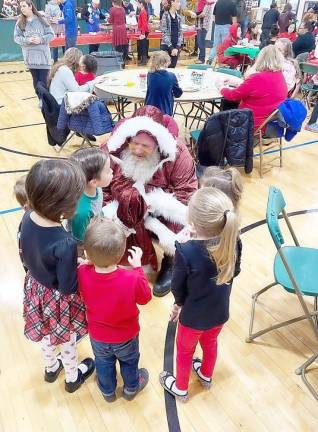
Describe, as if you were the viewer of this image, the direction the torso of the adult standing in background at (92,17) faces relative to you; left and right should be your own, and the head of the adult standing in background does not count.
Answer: facing the viewer

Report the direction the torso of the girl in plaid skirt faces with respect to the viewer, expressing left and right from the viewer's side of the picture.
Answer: facing away from the viewer and to the right of the viewer

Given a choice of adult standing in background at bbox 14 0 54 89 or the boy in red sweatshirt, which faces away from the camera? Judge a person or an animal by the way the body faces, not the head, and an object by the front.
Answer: the boy in red sweatshirt

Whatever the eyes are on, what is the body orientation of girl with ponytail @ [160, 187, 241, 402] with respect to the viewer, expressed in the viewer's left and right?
facing away from the viewer and to the left of the viewer

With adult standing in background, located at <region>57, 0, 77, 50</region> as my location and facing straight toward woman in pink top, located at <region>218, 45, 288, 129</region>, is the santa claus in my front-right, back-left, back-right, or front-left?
front-right

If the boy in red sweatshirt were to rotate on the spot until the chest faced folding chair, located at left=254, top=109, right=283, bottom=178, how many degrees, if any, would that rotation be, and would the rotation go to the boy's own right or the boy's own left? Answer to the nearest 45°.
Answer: approximately 45° to the boy's own right

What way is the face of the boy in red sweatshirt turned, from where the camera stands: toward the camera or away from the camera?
away from the camera

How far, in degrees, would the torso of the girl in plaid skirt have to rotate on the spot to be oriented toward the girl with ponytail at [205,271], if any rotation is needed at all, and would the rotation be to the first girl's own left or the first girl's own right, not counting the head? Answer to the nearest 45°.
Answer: approximately 45° to the first girl's own right

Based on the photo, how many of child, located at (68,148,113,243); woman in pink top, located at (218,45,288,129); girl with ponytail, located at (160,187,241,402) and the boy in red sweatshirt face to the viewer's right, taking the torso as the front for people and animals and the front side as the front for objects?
1

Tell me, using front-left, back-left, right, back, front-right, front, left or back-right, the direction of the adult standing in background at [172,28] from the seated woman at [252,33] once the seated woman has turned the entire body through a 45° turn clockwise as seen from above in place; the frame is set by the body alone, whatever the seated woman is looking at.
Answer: front

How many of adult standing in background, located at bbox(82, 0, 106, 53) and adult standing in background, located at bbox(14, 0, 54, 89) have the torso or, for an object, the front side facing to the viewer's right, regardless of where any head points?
0

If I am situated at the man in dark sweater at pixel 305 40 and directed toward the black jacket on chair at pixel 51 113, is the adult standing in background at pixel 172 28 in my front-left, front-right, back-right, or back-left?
front-right
